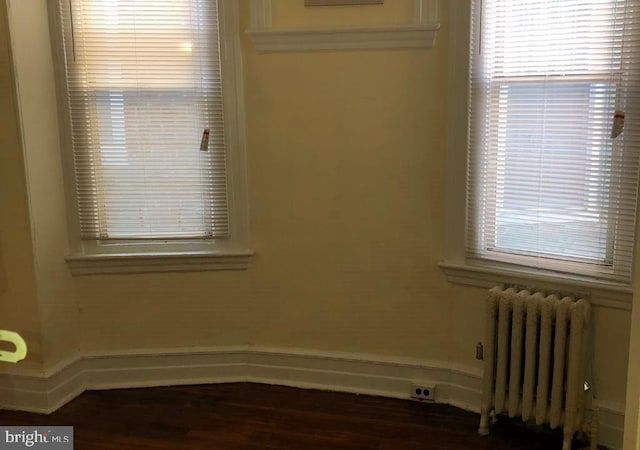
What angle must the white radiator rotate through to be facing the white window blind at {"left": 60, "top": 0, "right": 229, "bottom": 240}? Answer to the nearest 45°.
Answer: approximately 45° to its right

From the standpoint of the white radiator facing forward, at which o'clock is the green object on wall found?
The green object on wall is roughly at 1 o'clock from the white radiator.

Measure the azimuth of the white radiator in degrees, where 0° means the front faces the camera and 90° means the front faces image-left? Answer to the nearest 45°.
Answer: approximately 45°

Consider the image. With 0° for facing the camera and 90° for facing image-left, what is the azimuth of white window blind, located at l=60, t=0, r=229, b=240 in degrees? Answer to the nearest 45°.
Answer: approximately 0°

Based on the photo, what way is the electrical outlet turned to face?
toward the camera

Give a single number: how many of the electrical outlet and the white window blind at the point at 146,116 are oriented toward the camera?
2
